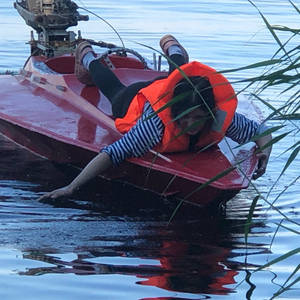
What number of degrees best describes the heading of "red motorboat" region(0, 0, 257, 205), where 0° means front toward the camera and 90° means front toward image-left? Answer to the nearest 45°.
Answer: approximately 315°
